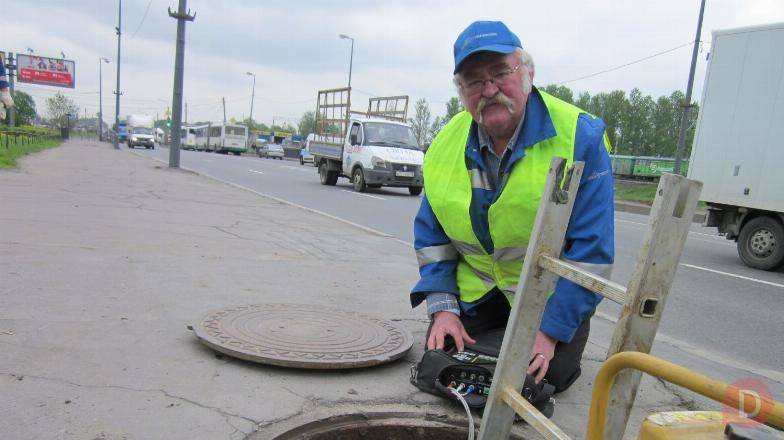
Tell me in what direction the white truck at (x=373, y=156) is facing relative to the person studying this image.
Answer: facing the viewer and to the right of the viewer

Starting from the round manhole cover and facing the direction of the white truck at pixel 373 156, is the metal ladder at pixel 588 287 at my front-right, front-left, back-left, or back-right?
back-right

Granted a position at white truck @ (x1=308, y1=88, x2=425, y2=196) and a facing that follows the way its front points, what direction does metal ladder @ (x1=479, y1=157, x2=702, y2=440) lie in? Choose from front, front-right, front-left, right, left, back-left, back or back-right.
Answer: front-right

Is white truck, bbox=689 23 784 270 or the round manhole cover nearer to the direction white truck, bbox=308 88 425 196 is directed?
the white truck

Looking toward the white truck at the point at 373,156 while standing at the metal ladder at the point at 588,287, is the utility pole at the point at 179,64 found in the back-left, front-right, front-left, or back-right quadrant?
front-left

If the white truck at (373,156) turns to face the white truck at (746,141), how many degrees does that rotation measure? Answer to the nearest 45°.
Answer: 0° — it already faces it

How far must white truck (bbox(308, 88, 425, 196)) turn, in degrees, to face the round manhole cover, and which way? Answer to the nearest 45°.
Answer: approximately 45° to its right

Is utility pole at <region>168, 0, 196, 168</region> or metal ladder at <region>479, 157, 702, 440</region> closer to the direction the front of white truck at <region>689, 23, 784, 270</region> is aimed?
the metal ladder

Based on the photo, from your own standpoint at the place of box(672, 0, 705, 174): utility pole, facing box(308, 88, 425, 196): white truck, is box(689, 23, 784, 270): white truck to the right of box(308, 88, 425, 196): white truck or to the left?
left

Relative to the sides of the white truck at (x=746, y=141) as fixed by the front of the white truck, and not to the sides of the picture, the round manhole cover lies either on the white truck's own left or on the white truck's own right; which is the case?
on the white truck's own right

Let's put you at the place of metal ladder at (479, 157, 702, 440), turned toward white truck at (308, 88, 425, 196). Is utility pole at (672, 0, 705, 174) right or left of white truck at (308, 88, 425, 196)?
right

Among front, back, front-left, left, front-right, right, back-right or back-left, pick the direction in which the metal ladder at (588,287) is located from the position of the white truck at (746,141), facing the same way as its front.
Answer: front-right

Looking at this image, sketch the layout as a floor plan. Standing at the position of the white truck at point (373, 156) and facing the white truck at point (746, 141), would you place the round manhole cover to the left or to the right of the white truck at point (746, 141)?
right

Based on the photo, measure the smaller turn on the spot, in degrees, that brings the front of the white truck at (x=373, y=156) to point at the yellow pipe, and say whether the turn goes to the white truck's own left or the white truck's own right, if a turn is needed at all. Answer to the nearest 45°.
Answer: approximately 45° to the white truck's own right

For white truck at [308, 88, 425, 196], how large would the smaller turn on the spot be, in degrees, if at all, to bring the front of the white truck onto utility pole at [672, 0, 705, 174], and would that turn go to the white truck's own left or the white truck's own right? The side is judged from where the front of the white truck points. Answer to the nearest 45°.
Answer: approximately 45° to the white truck's own left
